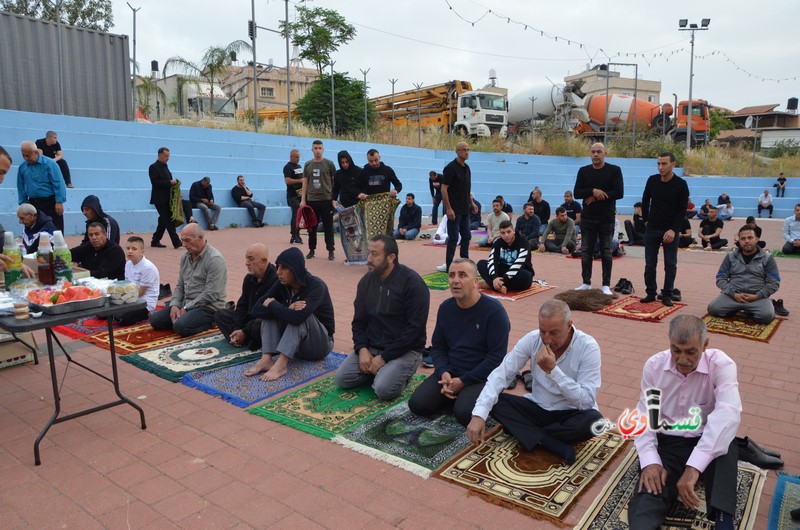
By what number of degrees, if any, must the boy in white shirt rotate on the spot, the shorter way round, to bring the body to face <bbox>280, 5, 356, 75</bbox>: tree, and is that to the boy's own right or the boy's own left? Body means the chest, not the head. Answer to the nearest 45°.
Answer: approximately 135° to the boy's own right

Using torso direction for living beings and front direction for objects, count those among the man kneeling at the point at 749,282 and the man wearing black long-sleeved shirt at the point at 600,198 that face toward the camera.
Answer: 2

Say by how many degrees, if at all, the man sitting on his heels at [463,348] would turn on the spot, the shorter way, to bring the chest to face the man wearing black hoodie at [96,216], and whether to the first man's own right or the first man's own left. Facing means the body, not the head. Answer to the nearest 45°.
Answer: approximately 90° to the first man's own right

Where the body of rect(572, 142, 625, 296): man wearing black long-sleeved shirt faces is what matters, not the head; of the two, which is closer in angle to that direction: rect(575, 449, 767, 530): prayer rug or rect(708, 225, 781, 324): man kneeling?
the prayer rug
